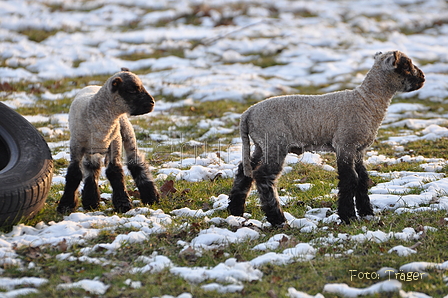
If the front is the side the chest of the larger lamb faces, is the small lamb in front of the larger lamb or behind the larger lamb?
behind

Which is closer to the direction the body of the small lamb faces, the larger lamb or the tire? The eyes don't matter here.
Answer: the larger lamb

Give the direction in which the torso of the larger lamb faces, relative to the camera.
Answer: to the viewer's right

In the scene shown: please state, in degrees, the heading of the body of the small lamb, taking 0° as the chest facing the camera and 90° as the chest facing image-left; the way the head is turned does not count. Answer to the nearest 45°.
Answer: approximately 315°

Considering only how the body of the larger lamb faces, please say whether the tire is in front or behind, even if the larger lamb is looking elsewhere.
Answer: behind

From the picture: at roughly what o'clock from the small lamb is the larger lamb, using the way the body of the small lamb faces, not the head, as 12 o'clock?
The larger lamb is roughly at 11 o'clock from the small lamb.
